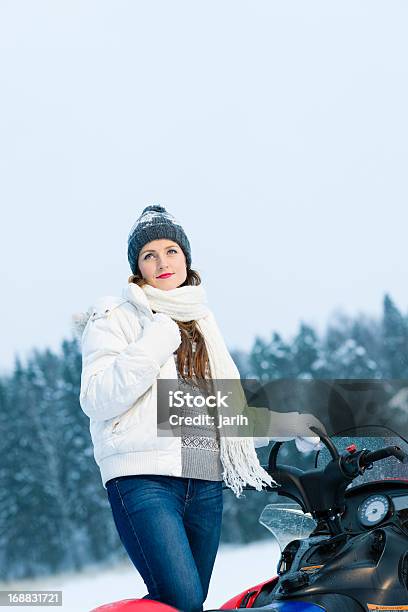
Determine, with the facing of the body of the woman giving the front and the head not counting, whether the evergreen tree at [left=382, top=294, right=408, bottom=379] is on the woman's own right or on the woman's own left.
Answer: on the woman's own left

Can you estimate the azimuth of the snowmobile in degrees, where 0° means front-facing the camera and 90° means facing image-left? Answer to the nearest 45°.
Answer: approximately 225°

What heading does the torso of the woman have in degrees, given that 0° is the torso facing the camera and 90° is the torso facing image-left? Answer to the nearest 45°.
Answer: approximately 315°

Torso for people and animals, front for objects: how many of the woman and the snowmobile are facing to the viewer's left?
0
